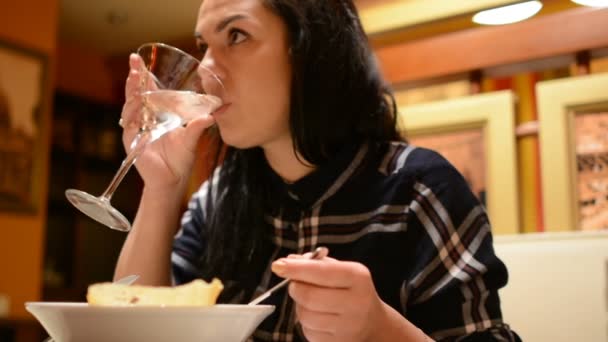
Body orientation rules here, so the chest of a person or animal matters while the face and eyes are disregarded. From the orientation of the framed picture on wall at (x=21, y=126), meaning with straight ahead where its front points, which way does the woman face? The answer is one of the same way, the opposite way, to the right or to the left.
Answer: to the right

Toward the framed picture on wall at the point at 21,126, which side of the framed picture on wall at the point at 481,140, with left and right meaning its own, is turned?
right

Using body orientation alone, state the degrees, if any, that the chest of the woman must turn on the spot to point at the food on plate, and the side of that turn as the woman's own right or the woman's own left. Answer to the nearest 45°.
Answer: approximately 45° to the woman's own left

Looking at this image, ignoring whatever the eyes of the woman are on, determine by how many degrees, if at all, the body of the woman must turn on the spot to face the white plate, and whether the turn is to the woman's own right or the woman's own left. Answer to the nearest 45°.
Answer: approximately 45° to the woman's own left

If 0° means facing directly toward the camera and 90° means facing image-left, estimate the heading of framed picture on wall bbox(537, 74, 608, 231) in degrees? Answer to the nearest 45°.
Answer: approximately 45°

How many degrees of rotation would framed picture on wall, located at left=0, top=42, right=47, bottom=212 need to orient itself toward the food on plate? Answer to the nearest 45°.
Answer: approximately 45° to its right

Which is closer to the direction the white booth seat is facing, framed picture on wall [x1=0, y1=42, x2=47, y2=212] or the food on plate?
the food on plate
